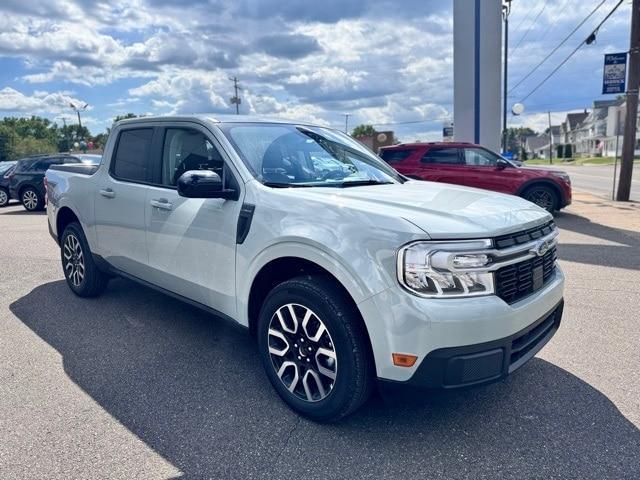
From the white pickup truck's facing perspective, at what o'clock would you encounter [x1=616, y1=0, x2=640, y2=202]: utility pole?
The utility pole is roughly at 9 o'clock from the white pickup truck.

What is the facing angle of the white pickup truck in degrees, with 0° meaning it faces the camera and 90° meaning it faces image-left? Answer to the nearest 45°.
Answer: approximately 315°

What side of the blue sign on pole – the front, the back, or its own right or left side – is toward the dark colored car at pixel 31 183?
right

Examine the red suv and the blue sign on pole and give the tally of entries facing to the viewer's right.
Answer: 1

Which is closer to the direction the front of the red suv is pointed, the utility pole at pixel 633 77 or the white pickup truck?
the utility pole

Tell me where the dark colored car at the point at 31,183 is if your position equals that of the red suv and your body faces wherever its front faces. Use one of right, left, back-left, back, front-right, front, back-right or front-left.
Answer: back

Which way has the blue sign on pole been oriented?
toward the camera

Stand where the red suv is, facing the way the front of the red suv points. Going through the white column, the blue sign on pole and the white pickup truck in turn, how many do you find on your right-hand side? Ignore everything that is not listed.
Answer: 1

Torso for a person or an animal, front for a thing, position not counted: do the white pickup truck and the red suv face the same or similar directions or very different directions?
same or similar directions

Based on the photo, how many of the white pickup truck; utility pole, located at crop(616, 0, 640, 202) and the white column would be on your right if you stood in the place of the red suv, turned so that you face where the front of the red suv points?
1

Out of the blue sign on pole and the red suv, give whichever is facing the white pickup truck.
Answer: the blue sign on pole

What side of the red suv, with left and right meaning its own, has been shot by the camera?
right

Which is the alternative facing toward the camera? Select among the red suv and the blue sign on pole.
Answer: the blue sign on pole

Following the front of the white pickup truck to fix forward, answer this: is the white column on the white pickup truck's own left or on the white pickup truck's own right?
on the white pickup truck's own left

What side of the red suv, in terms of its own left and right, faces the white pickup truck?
right

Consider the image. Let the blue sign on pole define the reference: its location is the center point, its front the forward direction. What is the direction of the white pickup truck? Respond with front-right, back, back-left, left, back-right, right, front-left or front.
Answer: front

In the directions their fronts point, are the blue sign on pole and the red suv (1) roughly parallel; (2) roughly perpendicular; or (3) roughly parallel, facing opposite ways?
roughly perpendicular
